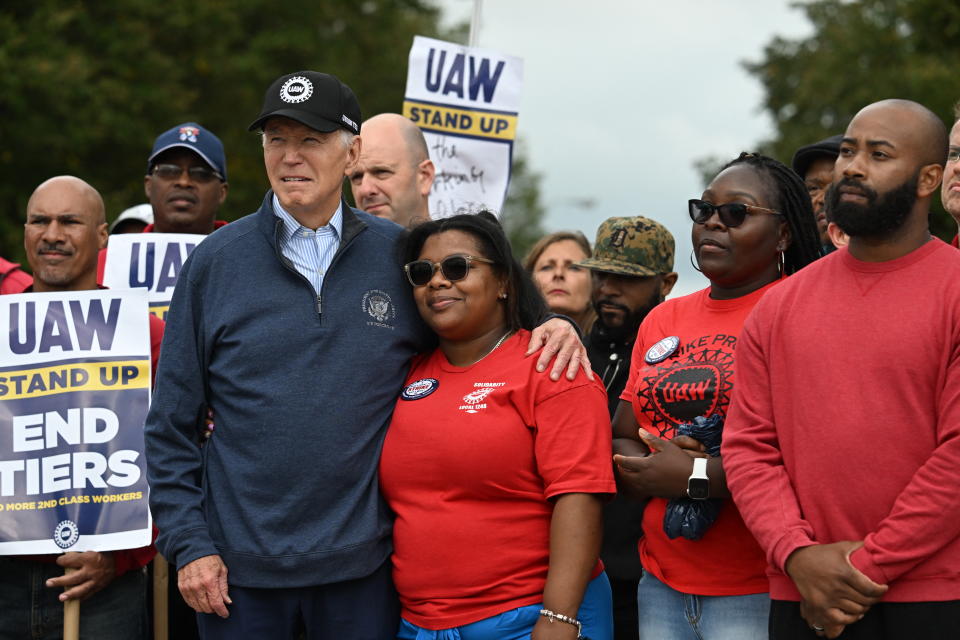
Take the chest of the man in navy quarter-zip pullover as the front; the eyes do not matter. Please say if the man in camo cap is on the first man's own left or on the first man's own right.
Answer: on the first man's own left

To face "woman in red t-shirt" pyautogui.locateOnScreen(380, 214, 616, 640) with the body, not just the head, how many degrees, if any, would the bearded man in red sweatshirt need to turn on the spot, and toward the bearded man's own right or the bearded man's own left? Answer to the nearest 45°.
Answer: approximately 45° to the bearded man's own right

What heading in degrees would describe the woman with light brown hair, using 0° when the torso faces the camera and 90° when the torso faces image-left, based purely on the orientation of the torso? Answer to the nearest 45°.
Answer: approximately 45°

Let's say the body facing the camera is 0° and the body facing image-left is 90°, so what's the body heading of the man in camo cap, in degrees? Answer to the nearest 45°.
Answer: approximately 45°

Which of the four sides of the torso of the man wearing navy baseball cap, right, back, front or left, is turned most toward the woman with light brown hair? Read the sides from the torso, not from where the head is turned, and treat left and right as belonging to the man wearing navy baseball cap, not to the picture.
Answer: left

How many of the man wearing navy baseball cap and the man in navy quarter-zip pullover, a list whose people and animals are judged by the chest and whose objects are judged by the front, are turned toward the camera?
2

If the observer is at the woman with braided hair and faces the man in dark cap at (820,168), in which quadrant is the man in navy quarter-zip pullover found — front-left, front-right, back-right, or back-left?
back-left

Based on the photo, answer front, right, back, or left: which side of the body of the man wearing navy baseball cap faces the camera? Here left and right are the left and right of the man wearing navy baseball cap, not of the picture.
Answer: front

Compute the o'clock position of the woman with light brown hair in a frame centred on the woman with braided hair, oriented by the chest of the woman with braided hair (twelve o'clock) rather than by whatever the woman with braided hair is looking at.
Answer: The woman with light brown hair is roughly at 4 o'clock from the woman with braided hair.

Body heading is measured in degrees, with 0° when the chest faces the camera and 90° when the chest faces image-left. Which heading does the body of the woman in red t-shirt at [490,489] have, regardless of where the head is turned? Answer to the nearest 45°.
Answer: approximately 45°
